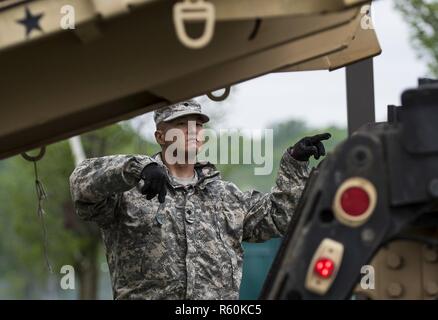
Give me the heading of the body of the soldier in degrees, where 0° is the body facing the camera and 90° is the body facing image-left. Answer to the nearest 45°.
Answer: approximately 0°

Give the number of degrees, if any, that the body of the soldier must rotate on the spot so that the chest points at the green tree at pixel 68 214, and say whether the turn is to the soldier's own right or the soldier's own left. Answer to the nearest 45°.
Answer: approximately 180°
